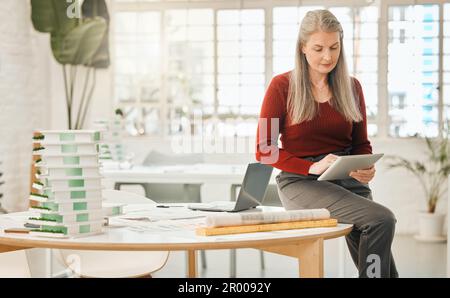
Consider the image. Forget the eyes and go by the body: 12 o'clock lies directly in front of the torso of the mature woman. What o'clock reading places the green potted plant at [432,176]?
The green potted plant is roughly at 8 o'clock from the mature woman.

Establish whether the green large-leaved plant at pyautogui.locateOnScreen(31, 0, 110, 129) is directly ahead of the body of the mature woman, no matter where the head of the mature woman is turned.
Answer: no

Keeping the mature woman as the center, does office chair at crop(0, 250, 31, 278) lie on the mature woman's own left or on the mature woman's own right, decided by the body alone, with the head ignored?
on the mature woman's own right

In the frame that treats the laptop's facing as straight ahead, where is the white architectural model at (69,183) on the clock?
The white architectural model is roughly at 9 o'clock from the laptop.

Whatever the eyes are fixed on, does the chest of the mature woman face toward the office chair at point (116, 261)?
no

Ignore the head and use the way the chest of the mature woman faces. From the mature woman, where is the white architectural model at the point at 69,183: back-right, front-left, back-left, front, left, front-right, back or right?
right

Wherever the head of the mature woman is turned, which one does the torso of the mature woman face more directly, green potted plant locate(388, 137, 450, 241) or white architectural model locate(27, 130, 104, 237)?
the white architectural model

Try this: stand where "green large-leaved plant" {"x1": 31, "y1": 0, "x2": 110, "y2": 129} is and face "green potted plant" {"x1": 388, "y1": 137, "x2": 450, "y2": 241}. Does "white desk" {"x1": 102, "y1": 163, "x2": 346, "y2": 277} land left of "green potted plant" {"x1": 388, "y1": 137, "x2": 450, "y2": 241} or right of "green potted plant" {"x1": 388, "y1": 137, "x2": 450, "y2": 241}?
right

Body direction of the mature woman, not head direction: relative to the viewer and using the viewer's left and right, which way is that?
facing the viewer and to the right of the viewer
